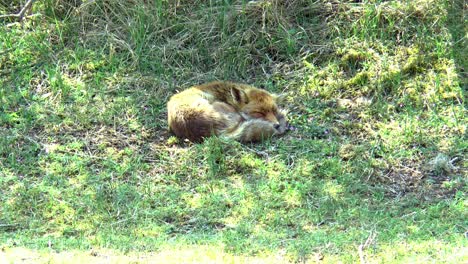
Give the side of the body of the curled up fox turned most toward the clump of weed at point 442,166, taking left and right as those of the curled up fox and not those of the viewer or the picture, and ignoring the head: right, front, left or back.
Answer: front

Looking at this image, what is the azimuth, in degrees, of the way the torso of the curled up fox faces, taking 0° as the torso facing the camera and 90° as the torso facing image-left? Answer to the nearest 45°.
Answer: approximately 315°

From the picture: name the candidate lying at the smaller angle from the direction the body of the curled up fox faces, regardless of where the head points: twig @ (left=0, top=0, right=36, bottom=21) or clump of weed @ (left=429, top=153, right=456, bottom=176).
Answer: the clump of weed

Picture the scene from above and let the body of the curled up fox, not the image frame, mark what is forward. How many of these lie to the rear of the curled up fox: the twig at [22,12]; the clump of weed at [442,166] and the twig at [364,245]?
1

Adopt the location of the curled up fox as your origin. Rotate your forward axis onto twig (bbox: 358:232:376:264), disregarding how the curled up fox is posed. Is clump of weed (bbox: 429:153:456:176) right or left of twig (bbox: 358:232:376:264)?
left

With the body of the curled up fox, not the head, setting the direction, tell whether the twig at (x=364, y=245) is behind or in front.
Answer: in front

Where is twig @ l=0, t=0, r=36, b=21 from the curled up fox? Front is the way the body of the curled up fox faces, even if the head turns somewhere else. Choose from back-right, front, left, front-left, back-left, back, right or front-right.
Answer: back
